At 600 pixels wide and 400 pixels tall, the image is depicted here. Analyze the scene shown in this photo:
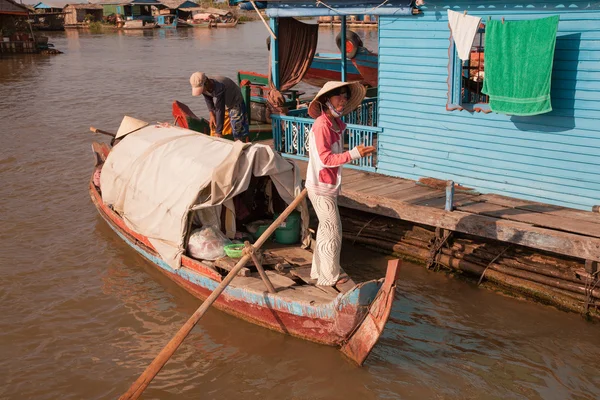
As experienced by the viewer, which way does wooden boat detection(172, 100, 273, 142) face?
facing to the left of the viewer

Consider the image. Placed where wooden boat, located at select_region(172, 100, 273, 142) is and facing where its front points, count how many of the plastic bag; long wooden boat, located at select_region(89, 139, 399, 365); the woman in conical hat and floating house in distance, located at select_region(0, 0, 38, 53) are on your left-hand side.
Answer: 3

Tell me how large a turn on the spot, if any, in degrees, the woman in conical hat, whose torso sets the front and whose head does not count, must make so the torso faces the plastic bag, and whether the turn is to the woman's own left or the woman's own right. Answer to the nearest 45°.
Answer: approximately 180°

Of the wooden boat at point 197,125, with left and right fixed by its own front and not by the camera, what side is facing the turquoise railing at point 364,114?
back

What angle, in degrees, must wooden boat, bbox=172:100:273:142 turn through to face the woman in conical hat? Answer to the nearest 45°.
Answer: approximately 90° to its left

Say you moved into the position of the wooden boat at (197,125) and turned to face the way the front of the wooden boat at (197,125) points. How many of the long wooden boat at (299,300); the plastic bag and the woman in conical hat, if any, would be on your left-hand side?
3

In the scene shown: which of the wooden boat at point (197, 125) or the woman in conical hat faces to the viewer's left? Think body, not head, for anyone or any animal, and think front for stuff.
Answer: the wooden boat

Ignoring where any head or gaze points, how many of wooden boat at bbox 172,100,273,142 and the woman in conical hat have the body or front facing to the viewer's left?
1
